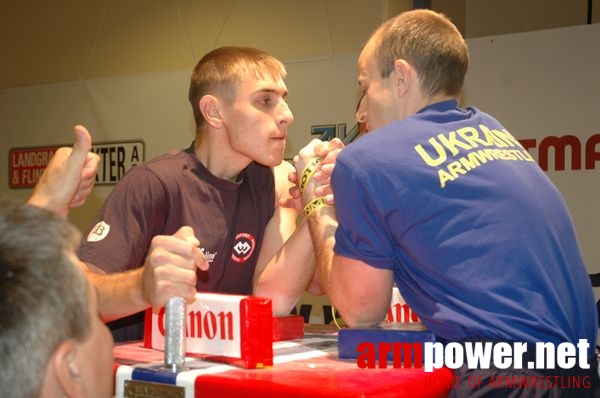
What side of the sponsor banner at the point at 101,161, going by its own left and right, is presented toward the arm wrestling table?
front

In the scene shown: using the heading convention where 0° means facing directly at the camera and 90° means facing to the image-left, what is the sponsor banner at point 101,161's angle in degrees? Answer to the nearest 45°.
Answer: approximately 0°
